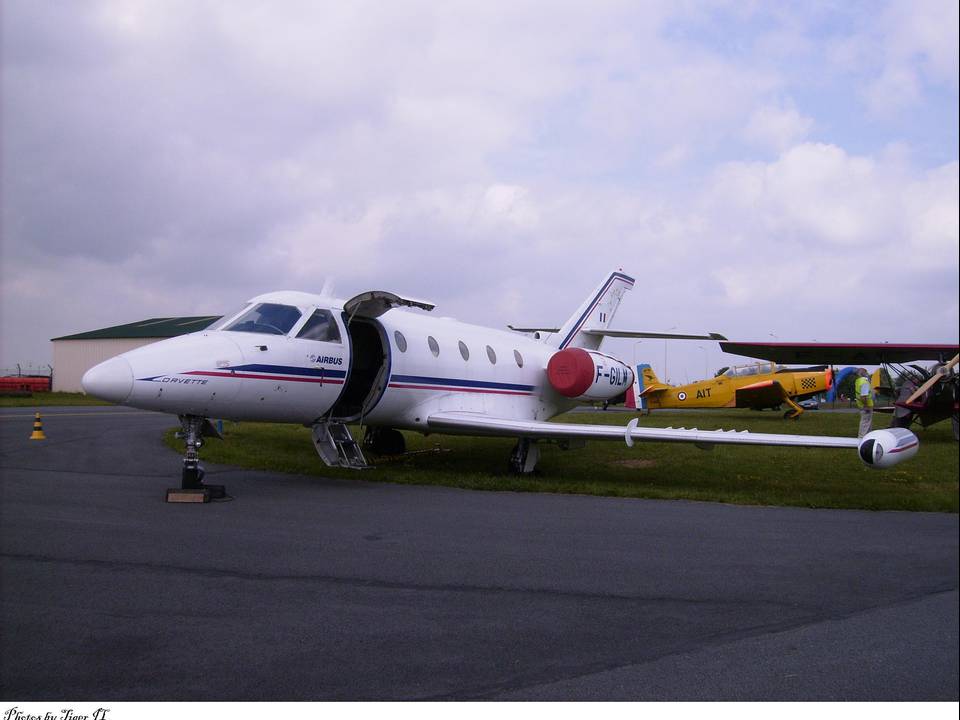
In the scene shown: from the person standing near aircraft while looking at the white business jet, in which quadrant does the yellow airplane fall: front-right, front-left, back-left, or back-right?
back-right

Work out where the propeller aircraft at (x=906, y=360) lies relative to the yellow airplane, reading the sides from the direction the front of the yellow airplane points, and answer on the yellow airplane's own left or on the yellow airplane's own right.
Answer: on the yellow airplane's own right

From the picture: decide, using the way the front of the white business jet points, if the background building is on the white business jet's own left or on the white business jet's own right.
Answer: on the white business jet's own right

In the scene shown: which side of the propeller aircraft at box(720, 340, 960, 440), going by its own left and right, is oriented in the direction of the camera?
front

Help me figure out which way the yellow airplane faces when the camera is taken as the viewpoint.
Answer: facing to the right of the viewer

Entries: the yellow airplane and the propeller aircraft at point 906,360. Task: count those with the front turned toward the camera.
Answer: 1

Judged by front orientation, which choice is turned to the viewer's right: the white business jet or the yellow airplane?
the yellow airplane

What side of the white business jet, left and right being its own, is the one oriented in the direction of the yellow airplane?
back
